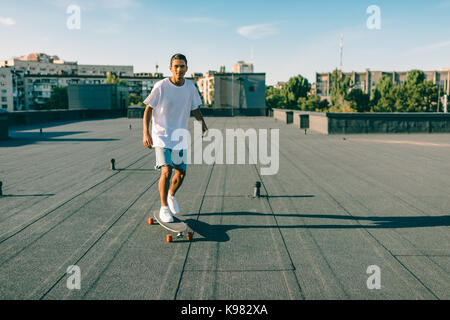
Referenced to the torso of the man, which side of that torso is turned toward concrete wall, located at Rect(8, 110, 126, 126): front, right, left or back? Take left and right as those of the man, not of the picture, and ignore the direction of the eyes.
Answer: back

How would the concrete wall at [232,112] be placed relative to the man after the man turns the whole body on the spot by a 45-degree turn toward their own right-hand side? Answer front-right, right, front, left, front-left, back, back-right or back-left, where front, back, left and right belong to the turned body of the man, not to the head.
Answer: back-right

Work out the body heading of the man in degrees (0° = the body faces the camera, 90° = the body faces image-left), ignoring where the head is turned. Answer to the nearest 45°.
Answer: approximately 0°

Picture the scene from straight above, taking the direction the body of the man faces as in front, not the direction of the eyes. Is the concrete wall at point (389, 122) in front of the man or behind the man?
behind

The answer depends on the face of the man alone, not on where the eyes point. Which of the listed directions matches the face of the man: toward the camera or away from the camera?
toward the camera
